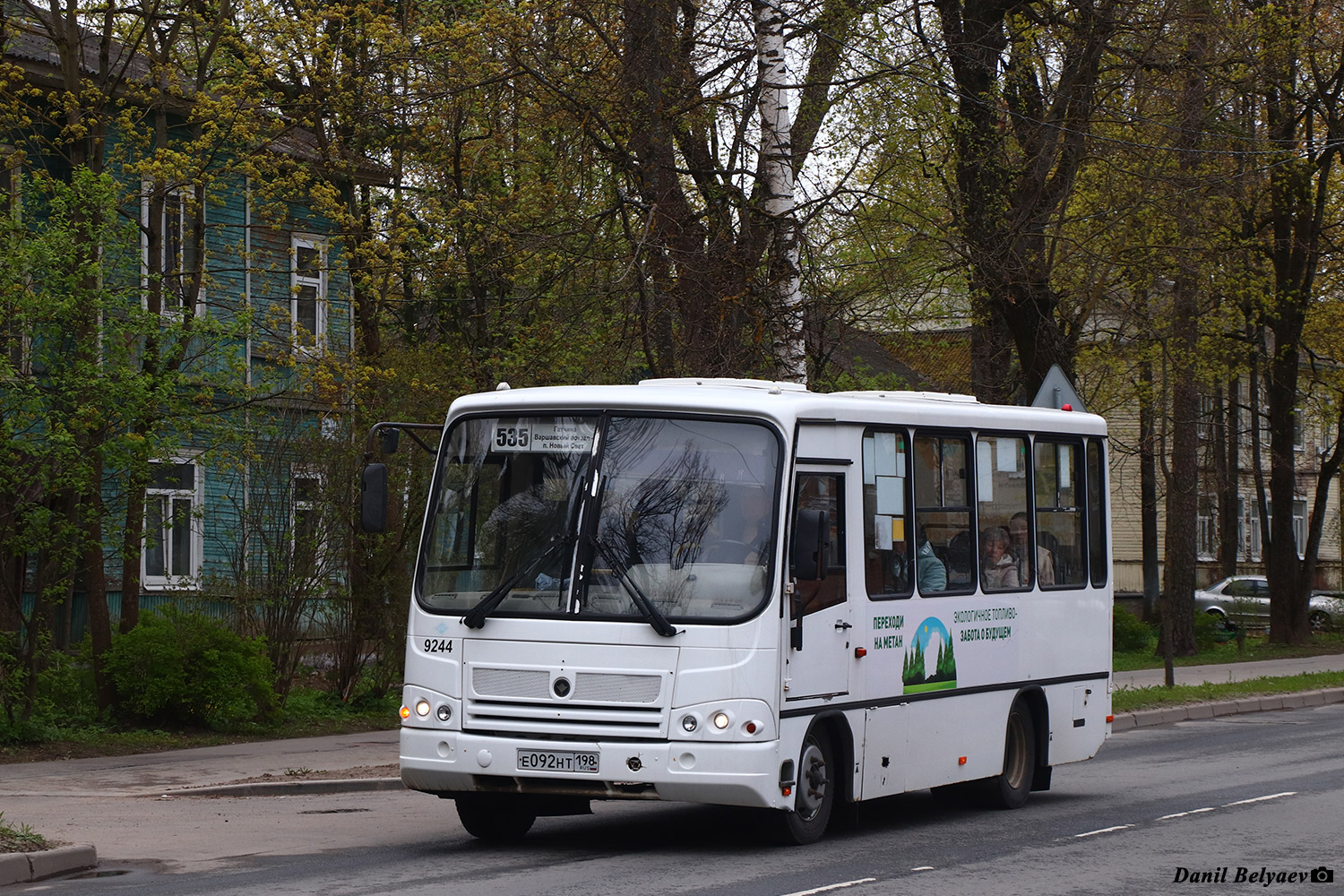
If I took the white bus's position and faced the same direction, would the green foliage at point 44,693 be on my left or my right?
on my right

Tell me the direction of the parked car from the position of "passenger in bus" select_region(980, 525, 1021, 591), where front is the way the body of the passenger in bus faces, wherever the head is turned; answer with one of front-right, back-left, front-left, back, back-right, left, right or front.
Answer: back-right

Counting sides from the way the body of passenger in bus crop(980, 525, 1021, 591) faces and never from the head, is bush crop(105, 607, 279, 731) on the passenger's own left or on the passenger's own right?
on the passenger's own right

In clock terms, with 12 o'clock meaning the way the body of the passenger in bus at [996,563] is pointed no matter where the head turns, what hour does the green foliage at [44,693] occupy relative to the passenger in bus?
The green foliage is roughly at 2 o'clock from the passenger in bus.

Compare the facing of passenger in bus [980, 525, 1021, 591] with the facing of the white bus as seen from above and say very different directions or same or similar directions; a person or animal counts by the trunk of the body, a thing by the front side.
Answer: same or similar directions

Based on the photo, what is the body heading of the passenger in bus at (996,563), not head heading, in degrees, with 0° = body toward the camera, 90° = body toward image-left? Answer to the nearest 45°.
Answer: approximately 45°

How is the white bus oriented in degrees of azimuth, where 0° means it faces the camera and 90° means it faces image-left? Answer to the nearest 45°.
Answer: approximately 45°

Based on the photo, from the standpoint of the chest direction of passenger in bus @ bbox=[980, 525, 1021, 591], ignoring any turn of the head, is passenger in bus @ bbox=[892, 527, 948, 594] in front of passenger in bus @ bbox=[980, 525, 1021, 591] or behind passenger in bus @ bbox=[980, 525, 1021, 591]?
in front

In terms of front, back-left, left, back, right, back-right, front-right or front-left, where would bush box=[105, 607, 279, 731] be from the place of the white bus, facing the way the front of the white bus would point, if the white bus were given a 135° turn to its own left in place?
back-left

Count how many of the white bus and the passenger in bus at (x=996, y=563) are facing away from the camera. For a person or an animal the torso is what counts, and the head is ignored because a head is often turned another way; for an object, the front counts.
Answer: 0
